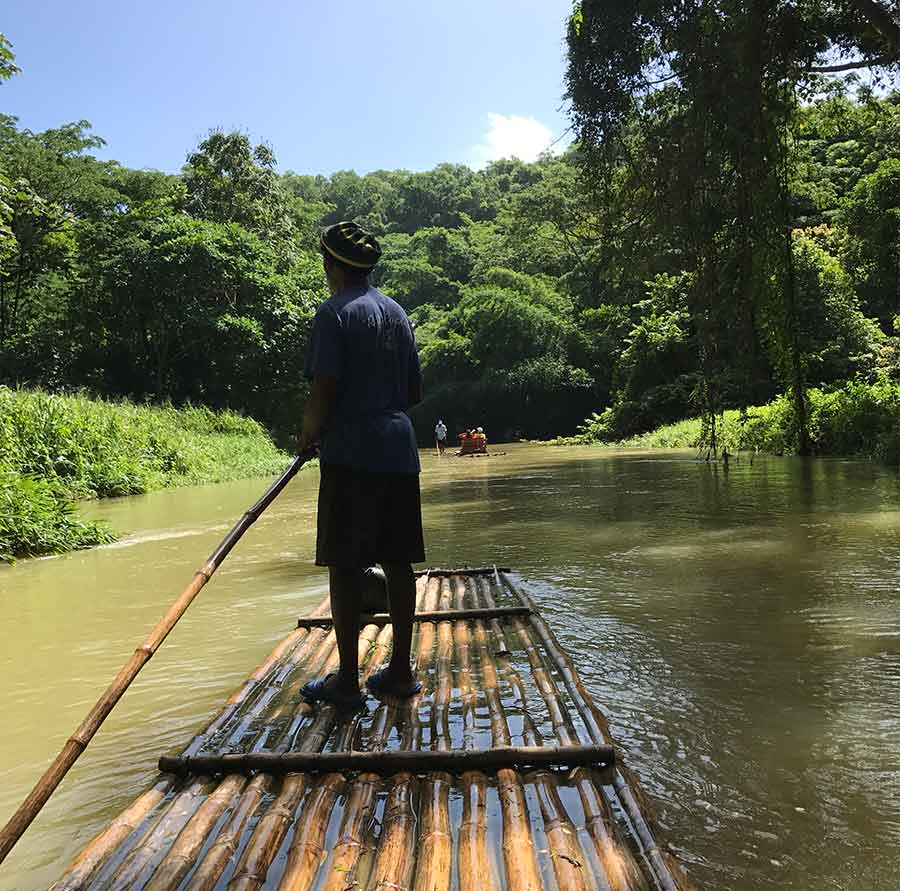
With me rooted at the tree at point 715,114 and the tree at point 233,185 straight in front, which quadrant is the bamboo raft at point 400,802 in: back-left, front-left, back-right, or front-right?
back-left

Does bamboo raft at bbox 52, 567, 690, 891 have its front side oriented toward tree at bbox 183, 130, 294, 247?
yes

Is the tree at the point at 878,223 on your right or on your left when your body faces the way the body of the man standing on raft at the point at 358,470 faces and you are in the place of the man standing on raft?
on your right

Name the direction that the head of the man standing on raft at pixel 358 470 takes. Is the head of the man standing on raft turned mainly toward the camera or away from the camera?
away from the camera

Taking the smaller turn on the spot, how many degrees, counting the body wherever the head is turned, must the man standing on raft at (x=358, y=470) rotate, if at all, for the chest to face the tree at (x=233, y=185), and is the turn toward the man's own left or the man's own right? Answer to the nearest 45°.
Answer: approximately 45° to the man's own right

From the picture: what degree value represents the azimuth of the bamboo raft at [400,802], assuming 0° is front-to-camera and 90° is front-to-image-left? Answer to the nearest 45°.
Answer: approximately 180°

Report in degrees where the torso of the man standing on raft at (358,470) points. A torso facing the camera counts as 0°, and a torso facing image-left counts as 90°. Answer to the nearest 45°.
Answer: approximately 135°
